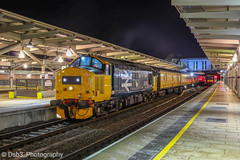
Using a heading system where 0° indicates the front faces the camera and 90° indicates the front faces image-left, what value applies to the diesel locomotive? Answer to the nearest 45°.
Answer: approximately 45°
